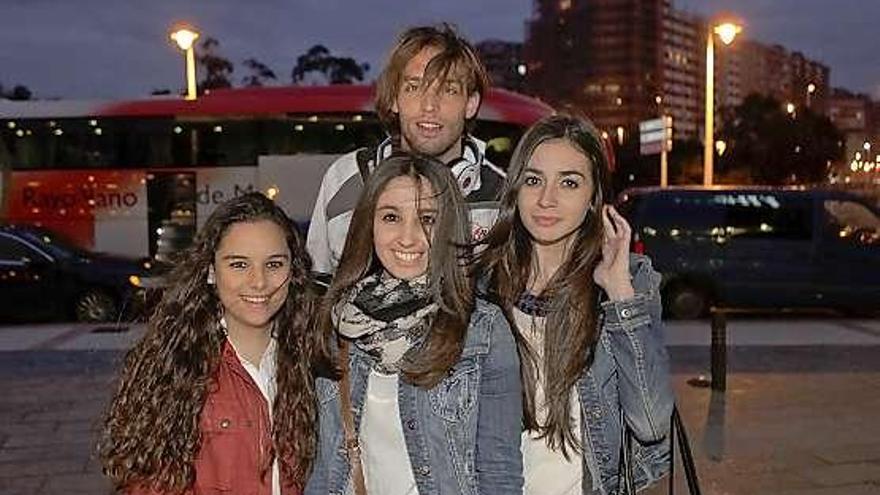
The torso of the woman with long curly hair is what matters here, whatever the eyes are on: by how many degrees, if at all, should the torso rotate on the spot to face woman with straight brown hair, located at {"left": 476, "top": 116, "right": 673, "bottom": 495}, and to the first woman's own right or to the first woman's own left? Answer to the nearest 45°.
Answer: approximately 45° to the first woman's own left

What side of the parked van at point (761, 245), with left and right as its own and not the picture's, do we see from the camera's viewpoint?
right

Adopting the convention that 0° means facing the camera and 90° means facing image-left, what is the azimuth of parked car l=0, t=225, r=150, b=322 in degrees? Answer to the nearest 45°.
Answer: approximately 270°

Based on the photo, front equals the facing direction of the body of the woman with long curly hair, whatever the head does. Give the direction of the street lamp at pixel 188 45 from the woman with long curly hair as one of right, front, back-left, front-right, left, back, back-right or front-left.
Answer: back-left

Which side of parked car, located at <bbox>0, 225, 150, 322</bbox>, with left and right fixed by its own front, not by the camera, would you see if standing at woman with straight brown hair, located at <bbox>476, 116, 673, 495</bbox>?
right

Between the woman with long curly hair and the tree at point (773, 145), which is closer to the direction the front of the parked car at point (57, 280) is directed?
the tree

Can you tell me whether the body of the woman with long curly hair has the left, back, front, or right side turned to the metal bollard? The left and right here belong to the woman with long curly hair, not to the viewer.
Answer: left

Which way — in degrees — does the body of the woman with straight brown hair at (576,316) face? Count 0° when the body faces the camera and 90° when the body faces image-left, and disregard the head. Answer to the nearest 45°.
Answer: approximately 45°
